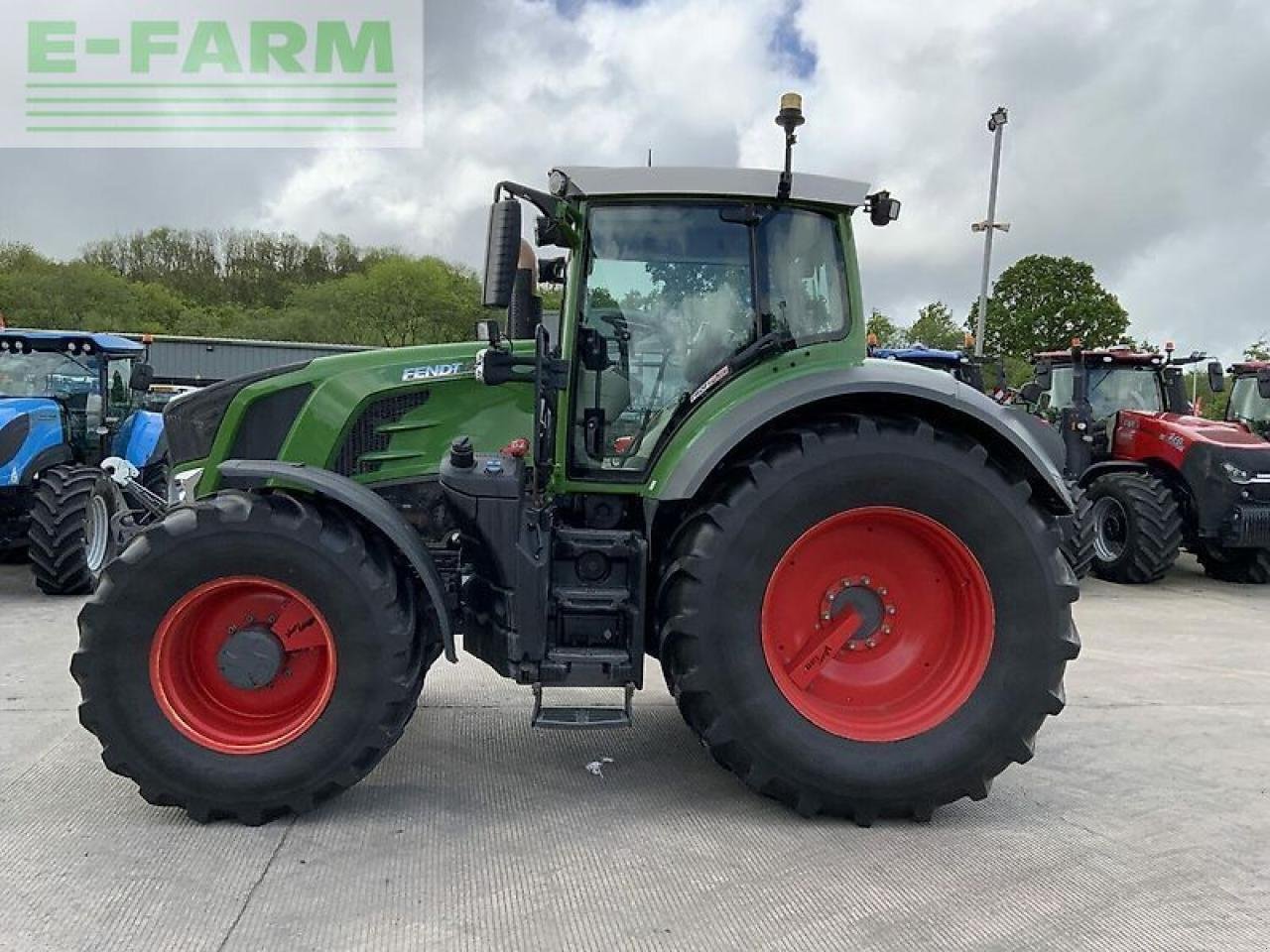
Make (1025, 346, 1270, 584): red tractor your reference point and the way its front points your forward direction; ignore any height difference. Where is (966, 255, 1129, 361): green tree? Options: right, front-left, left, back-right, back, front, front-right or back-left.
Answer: back-left

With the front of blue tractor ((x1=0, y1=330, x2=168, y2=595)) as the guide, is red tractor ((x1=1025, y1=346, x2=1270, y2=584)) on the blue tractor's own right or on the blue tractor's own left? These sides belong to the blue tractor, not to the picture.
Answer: on the blue tractor's own left

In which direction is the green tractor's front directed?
to the viewer's left

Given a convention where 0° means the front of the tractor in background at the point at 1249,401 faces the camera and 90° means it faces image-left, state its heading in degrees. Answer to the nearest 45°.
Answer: approximately 315°

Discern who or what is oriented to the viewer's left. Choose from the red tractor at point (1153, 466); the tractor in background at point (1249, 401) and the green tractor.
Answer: the green tractor

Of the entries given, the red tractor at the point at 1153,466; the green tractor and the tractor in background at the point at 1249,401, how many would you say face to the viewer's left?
1

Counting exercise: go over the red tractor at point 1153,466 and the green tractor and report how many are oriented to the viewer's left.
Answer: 1

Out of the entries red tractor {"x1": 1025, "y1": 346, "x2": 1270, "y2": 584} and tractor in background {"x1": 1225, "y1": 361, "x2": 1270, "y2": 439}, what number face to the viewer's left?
0

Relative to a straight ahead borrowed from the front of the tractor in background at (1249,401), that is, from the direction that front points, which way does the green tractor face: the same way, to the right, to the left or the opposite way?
to the right

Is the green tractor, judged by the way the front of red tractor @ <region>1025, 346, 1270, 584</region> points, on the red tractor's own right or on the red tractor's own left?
on the red tractor's own right

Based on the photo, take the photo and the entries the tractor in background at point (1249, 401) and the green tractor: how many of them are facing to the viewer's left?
1

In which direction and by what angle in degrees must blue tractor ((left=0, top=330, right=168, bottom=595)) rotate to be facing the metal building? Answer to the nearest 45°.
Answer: approximately 135° to its right

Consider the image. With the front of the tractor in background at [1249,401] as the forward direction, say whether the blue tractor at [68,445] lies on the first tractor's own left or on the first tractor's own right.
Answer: on the first tractor's own right
